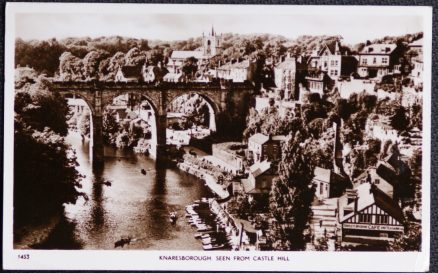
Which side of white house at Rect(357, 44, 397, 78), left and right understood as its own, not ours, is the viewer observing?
front

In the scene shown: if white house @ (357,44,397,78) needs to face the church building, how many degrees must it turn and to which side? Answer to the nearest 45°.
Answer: approximately 90° to its right

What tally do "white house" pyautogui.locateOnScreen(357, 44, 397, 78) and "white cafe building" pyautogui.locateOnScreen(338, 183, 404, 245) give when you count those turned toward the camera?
2

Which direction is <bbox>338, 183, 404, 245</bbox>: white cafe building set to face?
toward the camera
